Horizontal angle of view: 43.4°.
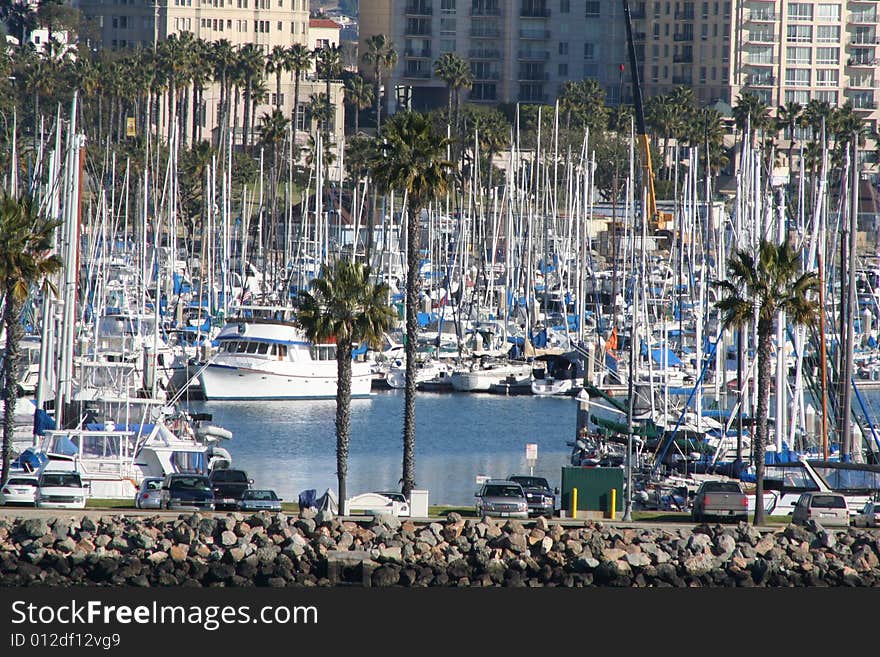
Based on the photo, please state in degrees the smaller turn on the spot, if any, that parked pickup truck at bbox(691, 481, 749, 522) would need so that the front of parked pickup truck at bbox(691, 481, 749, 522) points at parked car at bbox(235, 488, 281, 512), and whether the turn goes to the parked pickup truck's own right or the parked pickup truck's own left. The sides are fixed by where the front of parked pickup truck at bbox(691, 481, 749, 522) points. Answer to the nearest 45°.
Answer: approximately 90° to the parked pickup truck's own left

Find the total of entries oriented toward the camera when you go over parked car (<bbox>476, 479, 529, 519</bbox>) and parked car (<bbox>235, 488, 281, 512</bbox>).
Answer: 2

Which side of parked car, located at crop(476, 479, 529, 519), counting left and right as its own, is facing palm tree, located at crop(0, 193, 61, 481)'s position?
right

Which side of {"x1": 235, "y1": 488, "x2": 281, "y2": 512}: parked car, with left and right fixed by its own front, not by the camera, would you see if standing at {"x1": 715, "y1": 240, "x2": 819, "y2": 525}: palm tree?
left

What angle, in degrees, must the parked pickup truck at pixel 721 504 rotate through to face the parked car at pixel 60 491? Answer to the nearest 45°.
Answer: approximately 90° to its left

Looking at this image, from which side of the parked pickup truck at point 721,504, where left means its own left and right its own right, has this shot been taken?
back

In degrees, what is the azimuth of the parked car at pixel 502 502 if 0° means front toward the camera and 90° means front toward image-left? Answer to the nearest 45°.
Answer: approximately 0°

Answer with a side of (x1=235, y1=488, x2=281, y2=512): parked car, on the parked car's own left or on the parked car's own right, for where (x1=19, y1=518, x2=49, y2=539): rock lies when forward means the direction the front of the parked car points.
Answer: on the parked car's own right

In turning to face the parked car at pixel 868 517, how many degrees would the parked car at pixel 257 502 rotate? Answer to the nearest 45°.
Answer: approximately 90° to its left

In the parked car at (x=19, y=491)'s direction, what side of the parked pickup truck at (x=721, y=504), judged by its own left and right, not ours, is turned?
left

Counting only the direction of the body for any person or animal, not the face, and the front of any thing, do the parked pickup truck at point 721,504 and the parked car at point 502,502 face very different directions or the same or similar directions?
very different directions
